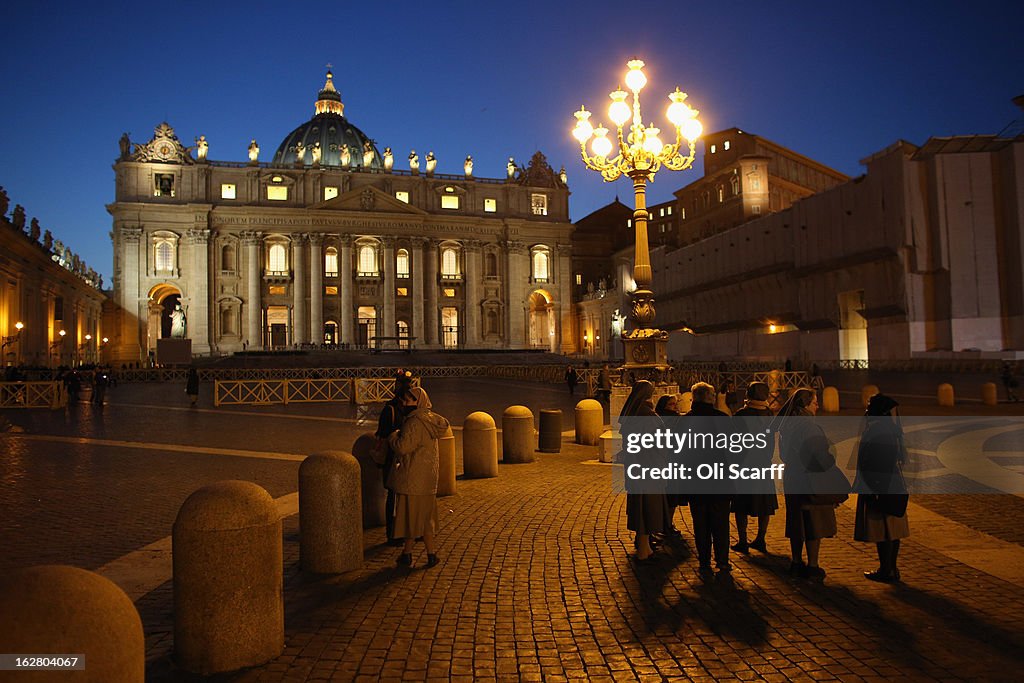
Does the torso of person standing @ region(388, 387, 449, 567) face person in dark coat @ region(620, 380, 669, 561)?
no

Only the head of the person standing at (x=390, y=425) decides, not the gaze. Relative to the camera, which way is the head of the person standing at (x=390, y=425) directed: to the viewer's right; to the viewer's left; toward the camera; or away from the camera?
away from the camera

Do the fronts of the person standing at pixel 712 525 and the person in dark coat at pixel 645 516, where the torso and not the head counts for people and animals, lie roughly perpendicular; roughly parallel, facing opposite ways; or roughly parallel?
roughly perpendicular

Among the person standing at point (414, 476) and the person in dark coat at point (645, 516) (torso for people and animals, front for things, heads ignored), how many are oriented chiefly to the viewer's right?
1

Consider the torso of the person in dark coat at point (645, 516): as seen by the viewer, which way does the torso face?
to the viewer's right

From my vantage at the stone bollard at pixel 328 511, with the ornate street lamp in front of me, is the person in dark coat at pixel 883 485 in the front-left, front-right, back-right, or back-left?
front-right

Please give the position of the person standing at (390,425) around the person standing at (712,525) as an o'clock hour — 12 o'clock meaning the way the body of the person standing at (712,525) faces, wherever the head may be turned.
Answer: the person standing at (390,425) is roughly at 9 o'clock from the person standing at (712,525).

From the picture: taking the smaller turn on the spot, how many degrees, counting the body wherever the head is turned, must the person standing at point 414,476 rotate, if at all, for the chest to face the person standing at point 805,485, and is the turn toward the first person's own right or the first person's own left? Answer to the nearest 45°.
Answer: approximately 135° to the first person's own right

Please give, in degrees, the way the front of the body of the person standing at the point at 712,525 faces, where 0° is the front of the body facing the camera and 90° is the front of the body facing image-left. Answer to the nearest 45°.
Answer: approximately 180°
